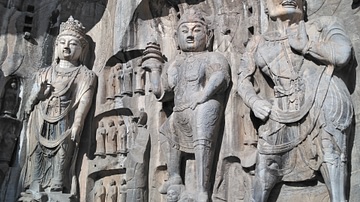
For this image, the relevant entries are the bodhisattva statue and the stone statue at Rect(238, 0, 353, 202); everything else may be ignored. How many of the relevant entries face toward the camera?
2

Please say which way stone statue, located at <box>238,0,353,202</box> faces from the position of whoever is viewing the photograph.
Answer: facing the viewer

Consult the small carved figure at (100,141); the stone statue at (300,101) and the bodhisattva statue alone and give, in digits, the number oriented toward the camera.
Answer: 3

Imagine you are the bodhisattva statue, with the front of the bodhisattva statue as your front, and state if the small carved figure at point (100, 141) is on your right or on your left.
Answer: on your left

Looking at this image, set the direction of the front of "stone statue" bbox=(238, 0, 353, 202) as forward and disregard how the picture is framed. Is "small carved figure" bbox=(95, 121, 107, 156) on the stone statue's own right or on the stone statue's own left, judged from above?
on the stone statue's own right

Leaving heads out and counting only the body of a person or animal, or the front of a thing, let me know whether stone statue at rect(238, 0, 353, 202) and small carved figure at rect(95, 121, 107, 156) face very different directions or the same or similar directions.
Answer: same or similar directions

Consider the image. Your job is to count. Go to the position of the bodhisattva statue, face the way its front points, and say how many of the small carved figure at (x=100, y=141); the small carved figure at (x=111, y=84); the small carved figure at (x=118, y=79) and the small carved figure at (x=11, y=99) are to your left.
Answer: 3

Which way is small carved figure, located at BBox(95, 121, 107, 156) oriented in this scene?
toward the camera

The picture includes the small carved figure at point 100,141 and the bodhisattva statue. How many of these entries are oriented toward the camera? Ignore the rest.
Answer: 2

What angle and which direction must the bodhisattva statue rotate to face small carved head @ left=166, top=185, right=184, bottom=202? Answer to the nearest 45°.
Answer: approximately 45° to its left

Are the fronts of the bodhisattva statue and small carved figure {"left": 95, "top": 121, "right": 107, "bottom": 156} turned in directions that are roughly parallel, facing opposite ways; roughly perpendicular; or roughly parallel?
roughly parallel

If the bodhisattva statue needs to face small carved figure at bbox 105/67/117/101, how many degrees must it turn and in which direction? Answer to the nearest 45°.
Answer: approximately 90° to its left

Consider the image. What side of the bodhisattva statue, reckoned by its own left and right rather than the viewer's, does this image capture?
front
